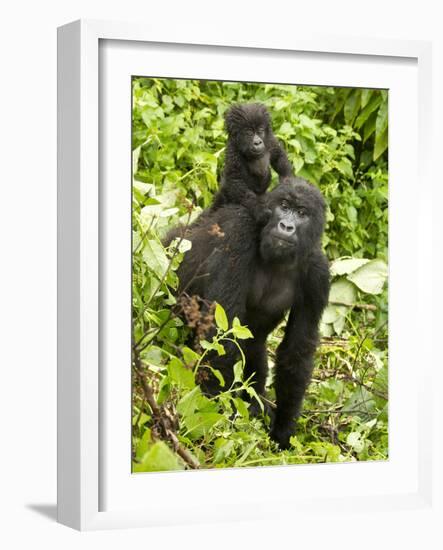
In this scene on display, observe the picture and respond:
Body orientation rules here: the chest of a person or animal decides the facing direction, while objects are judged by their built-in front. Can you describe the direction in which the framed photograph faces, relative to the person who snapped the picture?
facing the viewer and to the right of the viewer
